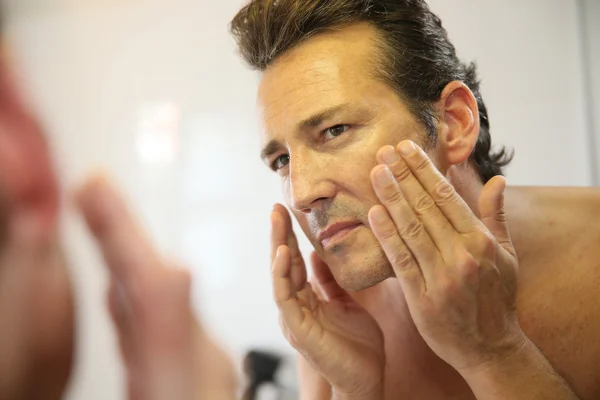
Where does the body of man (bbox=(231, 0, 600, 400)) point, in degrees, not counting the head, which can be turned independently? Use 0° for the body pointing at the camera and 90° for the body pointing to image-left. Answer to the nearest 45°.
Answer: approximately 45°
